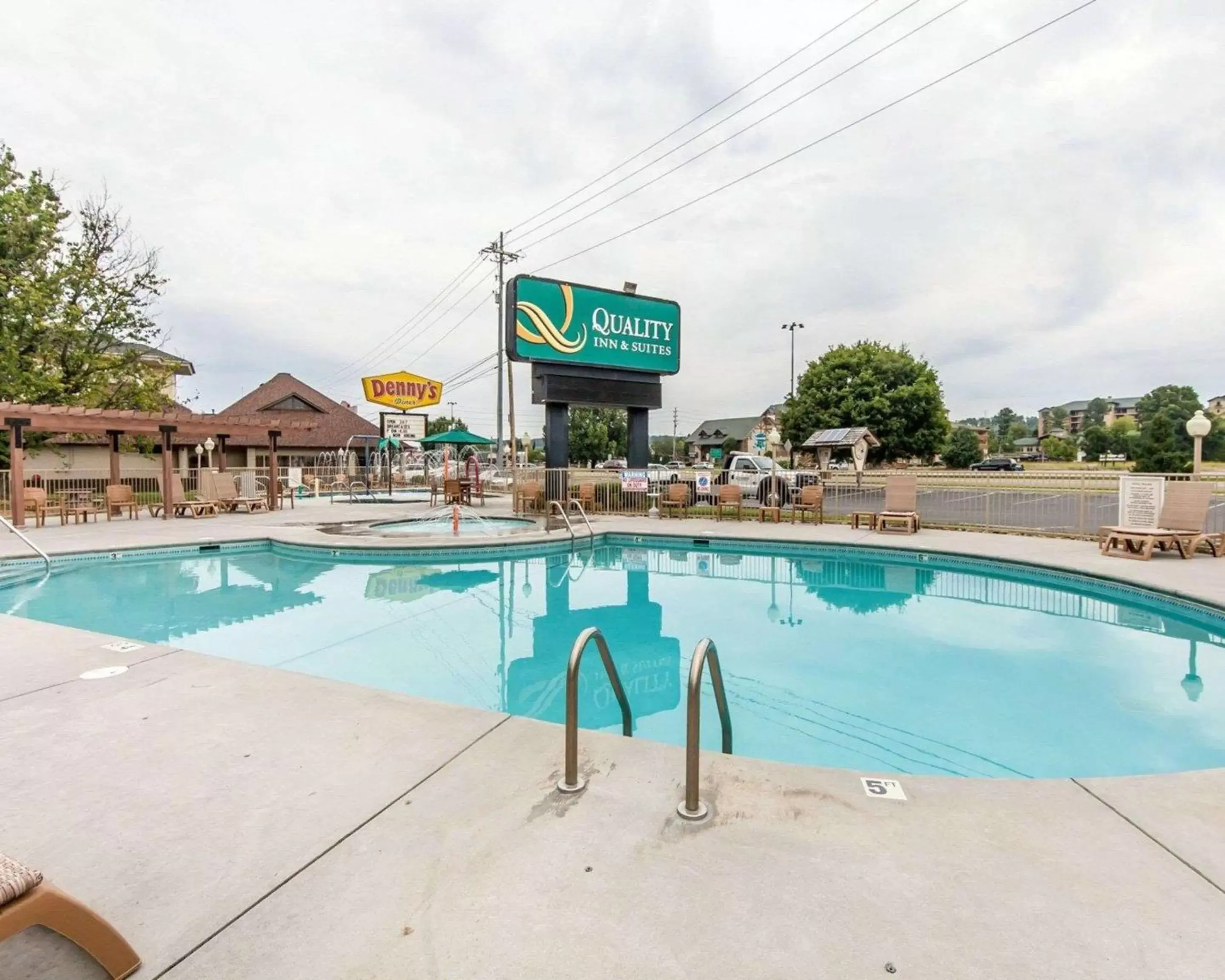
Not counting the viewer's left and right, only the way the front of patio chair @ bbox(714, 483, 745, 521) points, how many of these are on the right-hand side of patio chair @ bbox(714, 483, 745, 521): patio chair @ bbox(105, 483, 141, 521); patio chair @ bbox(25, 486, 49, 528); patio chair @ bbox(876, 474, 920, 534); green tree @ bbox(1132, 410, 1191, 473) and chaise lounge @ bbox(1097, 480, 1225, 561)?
2

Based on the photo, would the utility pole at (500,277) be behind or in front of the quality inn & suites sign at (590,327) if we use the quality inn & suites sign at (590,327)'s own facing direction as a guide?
behind

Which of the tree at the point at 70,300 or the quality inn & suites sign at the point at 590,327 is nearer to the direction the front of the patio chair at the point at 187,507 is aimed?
the quality inn & suites sign

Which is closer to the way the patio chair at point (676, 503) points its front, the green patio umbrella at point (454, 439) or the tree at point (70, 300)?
the tree

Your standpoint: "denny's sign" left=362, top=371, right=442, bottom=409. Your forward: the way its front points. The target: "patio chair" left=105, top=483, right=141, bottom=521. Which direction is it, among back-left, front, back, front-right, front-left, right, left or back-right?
front-right

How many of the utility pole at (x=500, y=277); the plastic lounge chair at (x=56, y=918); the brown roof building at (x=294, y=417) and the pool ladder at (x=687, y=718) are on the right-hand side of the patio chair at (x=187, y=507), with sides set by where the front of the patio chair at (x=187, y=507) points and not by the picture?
2

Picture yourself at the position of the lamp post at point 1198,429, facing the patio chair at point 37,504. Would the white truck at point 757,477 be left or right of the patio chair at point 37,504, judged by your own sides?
right

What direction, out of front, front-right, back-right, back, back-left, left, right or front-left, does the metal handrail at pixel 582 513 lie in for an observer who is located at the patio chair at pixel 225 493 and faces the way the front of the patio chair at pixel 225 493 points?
front

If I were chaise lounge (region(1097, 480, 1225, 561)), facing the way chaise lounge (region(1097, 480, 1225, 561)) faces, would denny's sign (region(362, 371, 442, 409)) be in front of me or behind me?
in front

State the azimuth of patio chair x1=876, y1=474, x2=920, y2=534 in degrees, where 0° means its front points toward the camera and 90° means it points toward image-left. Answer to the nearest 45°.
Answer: approximately 0°

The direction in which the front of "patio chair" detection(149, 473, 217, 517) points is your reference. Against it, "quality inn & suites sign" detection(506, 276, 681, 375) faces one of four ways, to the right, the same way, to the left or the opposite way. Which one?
to the right

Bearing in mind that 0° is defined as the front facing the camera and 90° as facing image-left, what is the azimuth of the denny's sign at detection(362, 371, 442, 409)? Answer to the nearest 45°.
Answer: approximately 0°

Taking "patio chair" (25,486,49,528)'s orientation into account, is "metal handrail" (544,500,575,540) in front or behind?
in front

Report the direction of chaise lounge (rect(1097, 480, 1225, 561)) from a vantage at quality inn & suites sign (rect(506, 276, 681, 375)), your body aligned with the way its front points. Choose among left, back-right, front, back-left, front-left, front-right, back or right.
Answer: front

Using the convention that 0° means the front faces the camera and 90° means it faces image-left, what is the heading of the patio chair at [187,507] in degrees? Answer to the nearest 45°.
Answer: approximately 270°

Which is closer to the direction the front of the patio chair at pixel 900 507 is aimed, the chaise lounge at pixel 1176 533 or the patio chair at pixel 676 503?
the chaise lounge

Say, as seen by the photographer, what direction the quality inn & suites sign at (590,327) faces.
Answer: facing the viewer and to the right of the viewer
